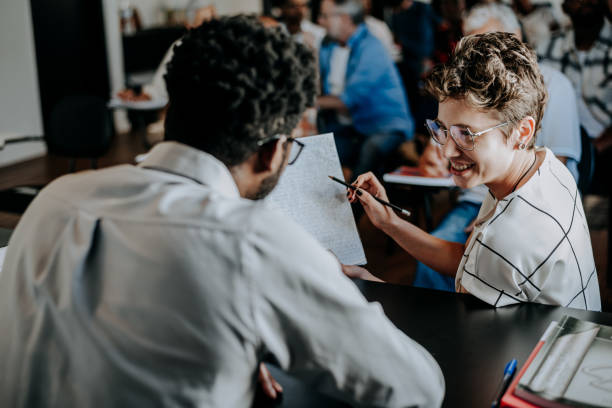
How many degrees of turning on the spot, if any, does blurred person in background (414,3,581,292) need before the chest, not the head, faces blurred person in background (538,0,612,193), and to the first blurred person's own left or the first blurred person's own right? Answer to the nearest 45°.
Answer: approximately 135° to the first blurred person's own right

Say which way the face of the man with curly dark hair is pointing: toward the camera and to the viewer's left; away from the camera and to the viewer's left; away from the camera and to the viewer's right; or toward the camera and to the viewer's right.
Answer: away from the camera and to the viewer's right

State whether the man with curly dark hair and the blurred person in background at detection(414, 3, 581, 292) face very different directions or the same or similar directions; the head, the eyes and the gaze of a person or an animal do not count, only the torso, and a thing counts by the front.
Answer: very different directions

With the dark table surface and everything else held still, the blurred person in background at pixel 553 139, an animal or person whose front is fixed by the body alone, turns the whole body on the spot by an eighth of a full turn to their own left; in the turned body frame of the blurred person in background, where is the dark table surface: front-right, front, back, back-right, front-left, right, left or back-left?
front

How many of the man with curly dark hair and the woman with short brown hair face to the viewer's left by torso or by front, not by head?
1

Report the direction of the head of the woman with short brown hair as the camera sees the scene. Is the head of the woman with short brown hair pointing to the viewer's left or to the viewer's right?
to the viewer's left

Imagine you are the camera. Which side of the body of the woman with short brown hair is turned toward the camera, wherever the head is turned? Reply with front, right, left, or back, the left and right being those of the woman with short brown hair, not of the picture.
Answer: left

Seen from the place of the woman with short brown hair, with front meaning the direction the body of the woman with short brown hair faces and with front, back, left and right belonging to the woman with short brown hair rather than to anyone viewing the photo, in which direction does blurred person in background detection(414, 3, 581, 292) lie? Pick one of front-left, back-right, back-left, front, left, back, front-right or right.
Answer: right

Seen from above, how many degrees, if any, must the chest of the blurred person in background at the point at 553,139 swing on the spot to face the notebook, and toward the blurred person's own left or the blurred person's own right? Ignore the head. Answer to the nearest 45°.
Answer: approximately 45° to the blurred person's own left

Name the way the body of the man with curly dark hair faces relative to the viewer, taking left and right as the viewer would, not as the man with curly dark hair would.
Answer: facing away from the viewer and to the right of the viewer

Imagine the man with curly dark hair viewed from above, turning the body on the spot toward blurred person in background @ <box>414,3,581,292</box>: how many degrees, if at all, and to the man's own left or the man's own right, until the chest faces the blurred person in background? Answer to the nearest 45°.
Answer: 0° — they already face them

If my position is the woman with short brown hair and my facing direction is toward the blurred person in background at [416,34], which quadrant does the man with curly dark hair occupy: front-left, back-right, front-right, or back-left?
back-left
